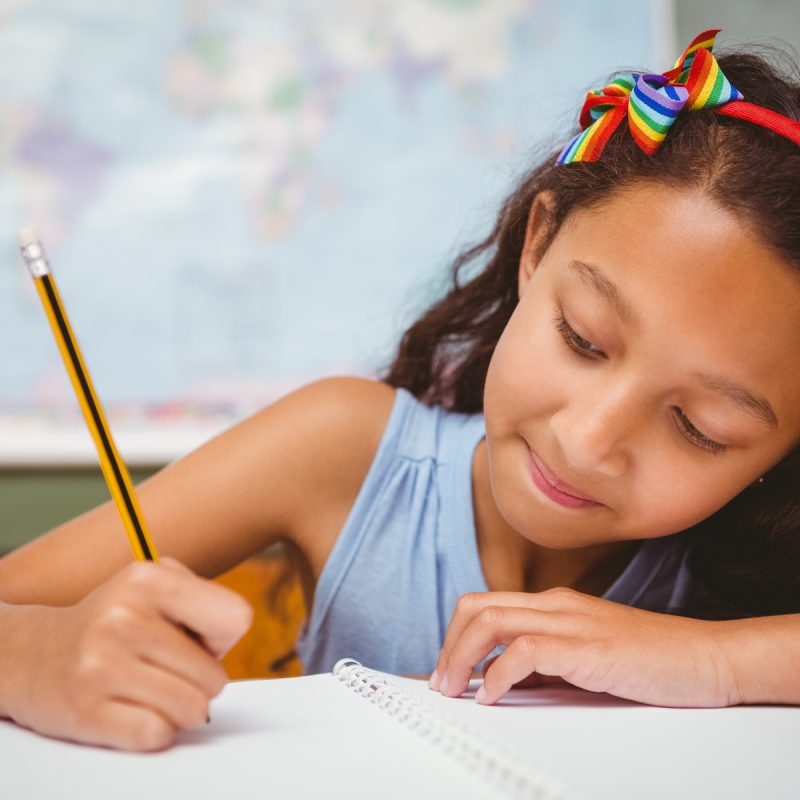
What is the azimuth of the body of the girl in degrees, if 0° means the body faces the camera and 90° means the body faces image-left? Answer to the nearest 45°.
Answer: approximately 0°
